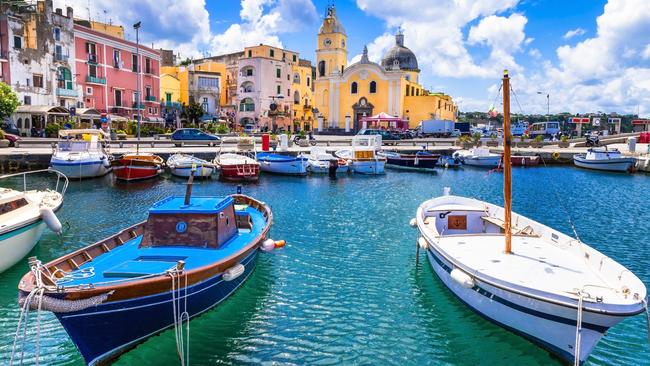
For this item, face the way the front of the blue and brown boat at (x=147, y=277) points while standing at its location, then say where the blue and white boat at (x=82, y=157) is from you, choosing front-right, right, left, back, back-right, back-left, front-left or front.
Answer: back-right

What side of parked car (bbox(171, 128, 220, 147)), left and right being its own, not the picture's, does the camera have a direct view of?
right

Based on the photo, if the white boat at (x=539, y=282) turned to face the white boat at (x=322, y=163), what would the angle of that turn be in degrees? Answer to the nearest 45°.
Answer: approximately 180°

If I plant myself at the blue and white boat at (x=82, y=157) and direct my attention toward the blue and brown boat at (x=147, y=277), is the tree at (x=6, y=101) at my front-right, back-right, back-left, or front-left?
back-right

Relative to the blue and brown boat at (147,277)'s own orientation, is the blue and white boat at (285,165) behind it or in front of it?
behind

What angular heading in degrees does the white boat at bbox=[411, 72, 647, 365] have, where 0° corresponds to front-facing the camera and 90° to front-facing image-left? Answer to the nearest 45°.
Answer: approximately 315°

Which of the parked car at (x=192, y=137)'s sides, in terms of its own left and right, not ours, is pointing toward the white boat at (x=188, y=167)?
right

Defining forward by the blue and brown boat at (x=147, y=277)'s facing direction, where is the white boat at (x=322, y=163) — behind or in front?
behind
